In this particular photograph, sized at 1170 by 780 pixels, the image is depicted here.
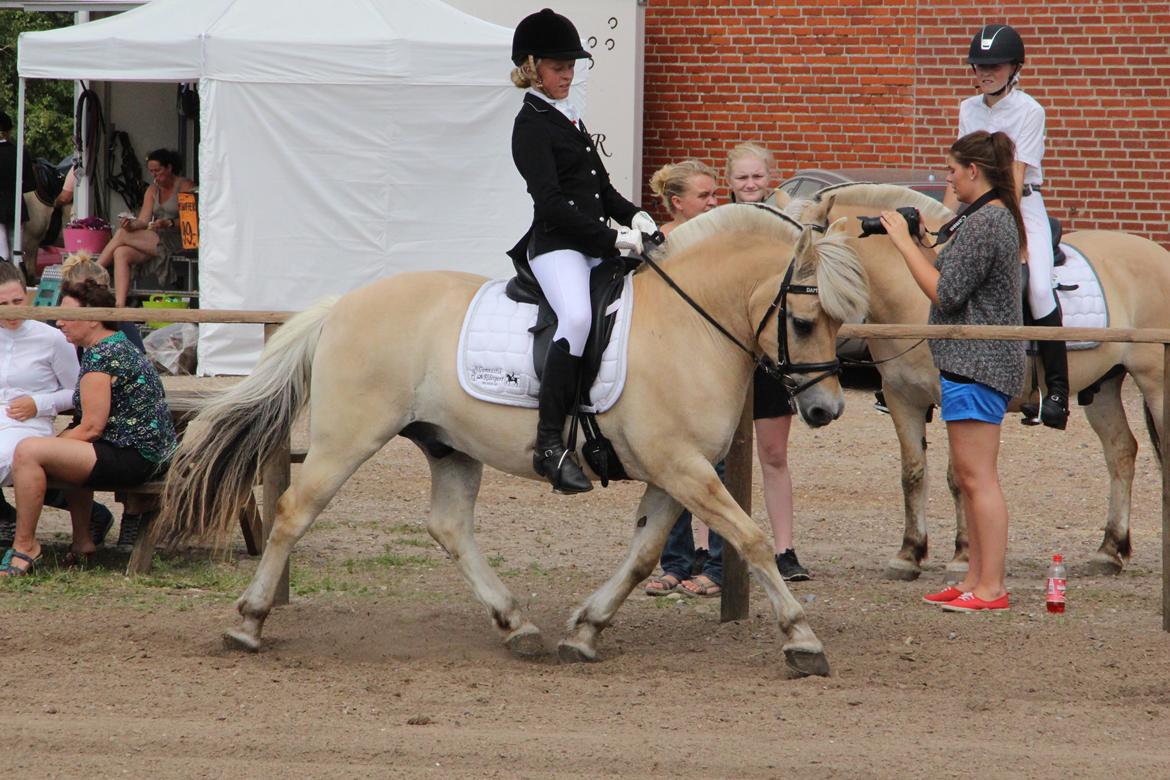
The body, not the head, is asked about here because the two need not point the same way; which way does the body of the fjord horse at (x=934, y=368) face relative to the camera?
to the viewer's left

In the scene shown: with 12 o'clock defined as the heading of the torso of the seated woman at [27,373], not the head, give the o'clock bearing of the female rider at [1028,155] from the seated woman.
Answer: The female rider is roughly at 8 o'clock from the seated woman.

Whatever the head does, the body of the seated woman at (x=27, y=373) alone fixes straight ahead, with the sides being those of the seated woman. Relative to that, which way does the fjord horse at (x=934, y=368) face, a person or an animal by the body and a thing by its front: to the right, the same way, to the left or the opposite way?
to the right

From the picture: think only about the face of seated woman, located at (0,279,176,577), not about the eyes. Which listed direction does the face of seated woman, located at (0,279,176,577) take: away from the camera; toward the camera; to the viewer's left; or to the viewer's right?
to the viewer's left

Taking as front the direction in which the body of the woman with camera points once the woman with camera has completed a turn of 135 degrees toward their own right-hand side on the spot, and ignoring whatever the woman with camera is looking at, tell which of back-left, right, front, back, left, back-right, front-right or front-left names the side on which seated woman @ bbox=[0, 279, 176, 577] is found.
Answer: back-left

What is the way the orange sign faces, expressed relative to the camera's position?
facing the viewer

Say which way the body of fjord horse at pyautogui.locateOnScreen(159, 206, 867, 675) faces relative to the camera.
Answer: to the viewer's right

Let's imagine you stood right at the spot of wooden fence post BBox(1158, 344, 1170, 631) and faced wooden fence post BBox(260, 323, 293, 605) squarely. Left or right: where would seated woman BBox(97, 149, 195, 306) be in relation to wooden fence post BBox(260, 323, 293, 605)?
right

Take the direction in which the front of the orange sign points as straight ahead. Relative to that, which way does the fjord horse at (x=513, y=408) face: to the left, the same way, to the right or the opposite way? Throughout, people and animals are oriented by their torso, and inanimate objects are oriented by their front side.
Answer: to the left

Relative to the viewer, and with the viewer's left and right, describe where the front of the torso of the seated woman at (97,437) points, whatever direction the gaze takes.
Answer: facing to the left of the viewer

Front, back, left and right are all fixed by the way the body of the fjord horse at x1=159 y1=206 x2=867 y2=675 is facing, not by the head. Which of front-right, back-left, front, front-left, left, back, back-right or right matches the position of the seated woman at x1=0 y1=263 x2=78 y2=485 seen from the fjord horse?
back-left

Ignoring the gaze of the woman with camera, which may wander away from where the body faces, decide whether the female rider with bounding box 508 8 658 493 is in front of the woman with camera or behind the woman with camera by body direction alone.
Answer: in front
